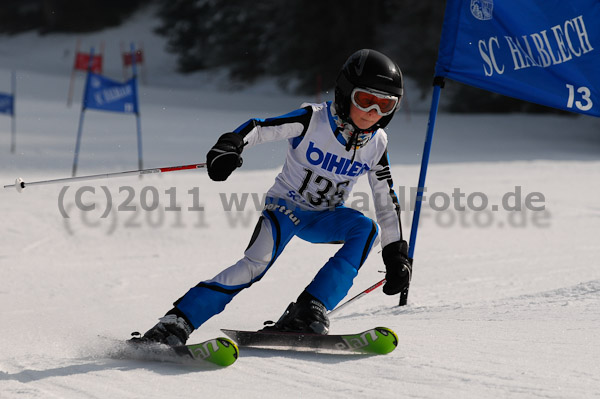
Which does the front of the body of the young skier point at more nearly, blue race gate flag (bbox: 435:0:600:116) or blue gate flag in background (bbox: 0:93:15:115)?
the blue race gate flag

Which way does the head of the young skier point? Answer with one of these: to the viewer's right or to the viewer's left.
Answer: to the viewer's right

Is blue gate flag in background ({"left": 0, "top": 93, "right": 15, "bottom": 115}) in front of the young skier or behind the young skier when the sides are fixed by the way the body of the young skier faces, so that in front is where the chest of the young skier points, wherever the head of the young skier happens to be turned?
behind

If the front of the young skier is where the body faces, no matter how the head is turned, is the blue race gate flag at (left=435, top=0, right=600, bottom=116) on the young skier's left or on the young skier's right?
on the young skier's left

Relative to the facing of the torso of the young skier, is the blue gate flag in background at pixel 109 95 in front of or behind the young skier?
behind

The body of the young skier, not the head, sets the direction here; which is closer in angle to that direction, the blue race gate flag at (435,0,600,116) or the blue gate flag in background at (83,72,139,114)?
the blue race gate flag
